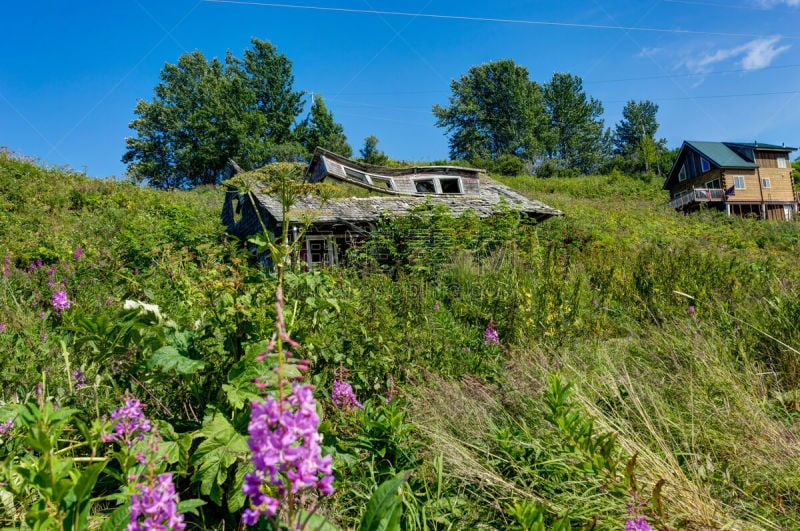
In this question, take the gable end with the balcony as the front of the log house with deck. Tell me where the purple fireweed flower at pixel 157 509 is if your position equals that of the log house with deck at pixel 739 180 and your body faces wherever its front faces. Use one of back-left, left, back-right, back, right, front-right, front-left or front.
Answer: front-left

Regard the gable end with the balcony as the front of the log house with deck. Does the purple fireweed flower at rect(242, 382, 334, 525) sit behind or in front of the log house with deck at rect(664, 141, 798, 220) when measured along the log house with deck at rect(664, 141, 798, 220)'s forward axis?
in front

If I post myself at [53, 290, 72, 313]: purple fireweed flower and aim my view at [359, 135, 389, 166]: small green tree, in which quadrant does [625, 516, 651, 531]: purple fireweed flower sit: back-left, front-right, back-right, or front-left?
back-right

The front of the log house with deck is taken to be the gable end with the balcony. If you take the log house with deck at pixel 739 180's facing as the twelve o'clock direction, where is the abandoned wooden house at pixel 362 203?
the abandoned wooden house at pixel 362 203 is roughly at 11 o'clock from the log house with deck at pixel 739 180.

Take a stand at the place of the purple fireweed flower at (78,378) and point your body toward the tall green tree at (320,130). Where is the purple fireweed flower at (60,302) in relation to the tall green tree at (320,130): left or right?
left

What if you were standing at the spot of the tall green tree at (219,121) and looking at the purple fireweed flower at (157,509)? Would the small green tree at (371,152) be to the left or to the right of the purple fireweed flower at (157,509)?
left

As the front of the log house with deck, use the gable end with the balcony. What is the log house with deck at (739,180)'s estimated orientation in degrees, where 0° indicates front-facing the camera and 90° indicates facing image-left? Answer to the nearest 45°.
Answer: approximately 45°

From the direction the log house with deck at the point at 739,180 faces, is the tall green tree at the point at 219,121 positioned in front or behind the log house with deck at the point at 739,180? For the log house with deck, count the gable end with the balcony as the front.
in front
